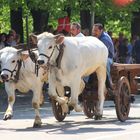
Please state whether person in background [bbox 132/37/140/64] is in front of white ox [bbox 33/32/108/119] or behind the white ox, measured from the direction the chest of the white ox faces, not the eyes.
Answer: behind

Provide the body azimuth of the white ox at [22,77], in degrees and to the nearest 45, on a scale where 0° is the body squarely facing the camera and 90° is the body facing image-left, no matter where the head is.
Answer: approximately 45°

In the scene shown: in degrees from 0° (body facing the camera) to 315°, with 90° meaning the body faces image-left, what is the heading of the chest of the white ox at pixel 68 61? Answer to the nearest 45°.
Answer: approximately 45°

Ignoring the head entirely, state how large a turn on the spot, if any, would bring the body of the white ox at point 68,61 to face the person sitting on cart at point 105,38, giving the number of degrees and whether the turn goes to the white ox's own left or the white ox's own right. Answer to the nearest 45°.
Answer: approximately 180°

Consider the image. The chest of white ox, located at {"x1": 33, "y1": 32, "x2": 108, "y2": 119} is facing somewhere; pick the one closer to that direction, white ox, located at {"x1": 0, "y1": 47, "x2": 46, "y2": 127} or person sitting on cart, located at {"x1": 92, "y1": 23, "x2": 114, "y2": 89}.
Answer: the white ox

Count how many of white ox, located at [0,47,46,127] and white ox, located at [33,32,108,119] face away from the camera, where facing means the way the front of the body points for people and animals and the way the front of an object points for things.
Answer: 0

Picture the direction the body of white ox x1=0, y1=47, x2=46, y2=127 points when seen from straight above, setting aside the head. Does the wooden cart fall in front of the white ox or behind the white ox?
behind

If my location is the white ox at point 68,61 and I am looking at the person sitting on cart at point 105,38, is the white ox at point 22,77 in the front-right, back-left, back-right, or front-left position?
back-left

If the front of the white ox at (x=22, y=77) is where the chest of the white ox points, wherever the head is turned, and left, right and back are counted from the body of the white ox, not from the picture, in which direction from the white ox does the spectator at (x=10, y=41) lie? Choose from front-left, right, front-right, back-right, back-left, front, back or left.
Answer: back-right

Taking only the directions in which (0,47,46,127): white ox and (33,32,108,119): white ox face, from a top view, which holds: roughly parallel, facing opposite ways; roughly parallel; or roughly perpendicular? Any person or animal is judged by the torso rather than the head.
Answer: roughly parallel

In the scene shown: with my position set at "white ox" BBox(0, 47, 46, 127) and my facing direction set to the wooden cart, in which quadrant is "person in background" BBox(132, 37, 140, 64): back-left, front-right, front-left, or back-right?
front-left
